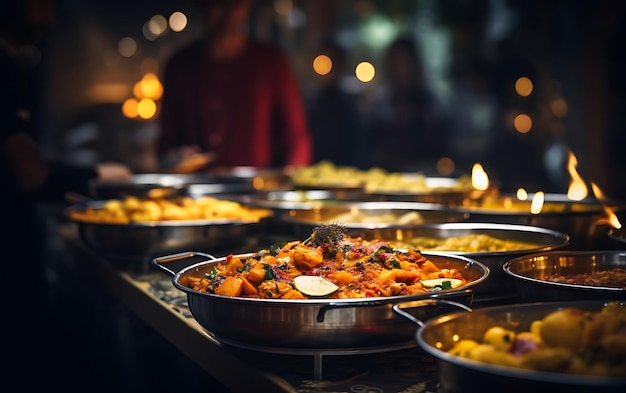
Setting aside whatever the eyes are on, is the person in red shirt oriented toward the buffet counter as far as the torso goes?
yes

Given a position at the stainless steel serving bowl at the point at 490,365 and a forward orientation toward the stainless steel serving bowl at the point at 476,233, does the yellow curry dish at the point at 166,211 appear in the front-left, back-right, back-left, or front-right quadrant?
front-left

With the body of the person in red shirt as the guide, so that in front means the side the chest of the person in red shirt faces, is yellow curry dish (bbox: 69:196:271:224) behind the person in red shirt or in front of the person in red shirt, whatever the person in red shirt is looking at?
in front

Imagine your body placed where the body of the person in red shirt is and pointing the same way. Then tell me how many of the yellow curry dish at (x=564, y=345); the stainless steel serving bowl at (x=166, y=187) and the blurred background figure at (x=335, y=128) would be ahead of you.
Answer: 2

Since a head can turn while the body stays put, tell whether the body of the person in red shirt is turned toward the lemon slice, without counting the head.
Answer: yes

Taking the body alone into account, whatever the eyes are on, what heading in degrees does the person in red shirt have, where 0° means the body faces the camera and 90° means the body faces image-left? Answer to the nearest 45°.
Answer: approximately 0°

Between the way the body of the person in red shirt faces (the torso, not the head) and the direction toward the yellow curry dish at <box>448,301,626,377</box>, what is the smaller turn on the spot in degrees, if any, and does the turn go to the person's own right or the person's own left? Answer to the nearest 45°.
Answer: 0° — they already face it

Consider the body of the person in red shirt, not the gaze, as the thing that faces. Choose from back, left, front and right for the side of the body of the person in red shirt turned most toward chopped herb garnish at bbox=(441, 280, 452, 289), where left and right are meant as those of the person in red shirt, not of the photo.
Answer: front

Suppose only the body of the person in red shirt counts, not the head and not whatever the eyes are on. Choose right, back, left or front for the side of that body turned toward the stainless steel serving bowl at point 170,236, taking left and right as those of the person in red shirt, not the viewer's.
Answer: front

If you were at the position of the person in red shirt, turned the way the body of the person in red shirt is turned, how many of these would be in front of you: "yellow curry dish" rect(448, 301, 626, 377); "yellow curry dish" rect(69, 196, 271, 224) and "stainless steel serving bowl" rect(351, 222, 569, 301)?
3

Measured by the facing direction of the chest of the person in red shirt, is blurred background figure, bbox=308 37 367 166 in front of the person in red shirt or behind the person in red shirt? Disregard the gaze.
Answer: behind
